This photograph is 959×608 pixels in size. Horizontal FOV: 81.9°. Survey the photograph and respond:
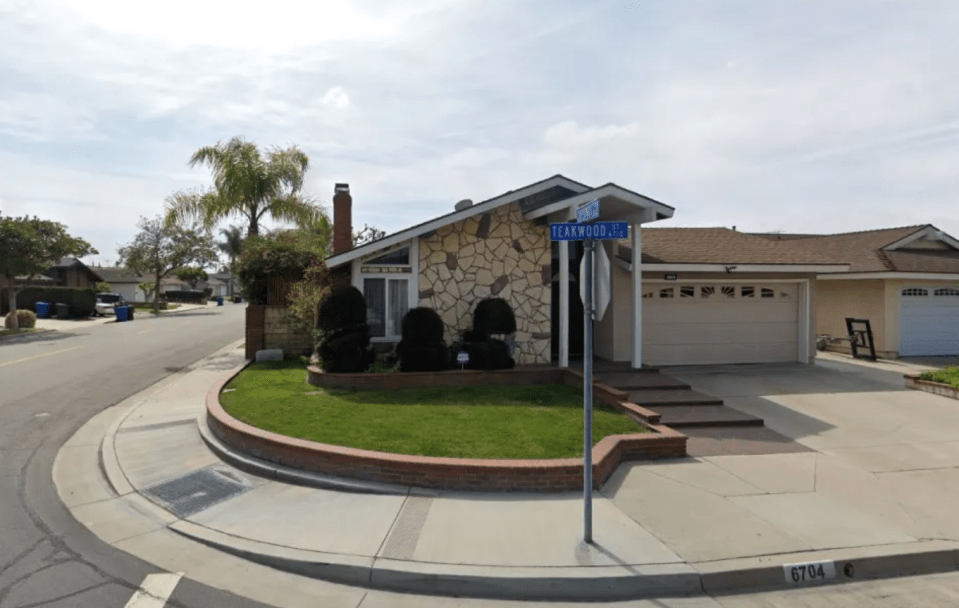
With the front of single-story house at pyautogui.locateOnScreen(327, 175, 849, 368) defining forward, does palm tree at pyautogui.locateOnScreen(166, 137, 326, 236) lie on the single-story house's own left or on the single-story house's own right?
on the single-story house's own right

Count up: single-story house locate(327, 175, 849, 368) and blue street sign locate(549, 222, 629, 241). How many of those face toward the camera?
2

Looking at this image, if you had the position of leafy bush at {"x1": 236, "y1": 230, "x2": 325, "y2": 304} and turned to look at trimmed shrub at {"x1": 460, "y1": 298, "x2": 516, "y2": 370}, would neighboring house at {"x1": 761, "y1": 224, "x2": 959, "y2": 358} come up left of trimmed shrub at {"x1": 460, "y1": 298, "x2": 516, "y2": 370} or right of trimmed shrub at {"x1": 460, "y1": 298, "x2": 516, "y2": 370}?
left

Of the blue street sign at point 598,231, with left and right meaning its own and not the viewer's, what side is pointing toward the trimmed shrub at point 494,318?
back

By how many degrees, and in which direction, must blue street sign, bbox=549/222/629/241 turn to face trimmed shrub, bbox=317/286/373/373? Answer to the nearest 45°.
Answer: approximately 135° to its right

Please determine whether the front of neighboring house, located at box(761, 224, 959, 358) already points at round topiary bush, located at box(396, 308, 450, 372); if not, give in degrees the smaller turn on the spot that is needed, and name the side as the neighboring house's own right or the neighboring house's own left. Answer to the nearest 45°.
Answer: approximately 45° to the neighboring house's own right

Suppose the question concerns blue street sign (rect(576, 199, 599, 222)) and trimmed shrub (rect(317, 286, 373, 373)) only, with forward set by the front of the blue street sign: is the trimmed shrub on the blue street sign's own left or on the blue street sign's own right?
on the blue street sign's own right

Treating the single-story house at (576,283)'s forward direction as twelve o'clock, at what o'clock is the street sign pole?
The street sign pole is roughly at 12 o'clock from the single-story house.

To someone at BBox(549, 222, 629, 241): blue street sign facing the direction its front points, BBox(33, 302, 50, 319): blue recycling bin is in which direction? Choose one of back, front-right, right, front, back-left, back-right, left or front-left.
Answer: back-right

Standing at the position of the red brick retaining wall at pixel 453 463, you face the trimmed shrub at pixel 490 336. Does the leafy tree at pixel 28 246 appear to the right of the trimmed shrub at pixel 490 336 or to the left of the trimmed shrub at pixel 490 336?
left

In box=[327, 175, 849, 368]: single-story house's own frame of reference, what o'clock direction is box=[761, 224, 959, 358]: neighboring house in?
The neighboring house is roughly at 8 o'clock from the single-story house.
